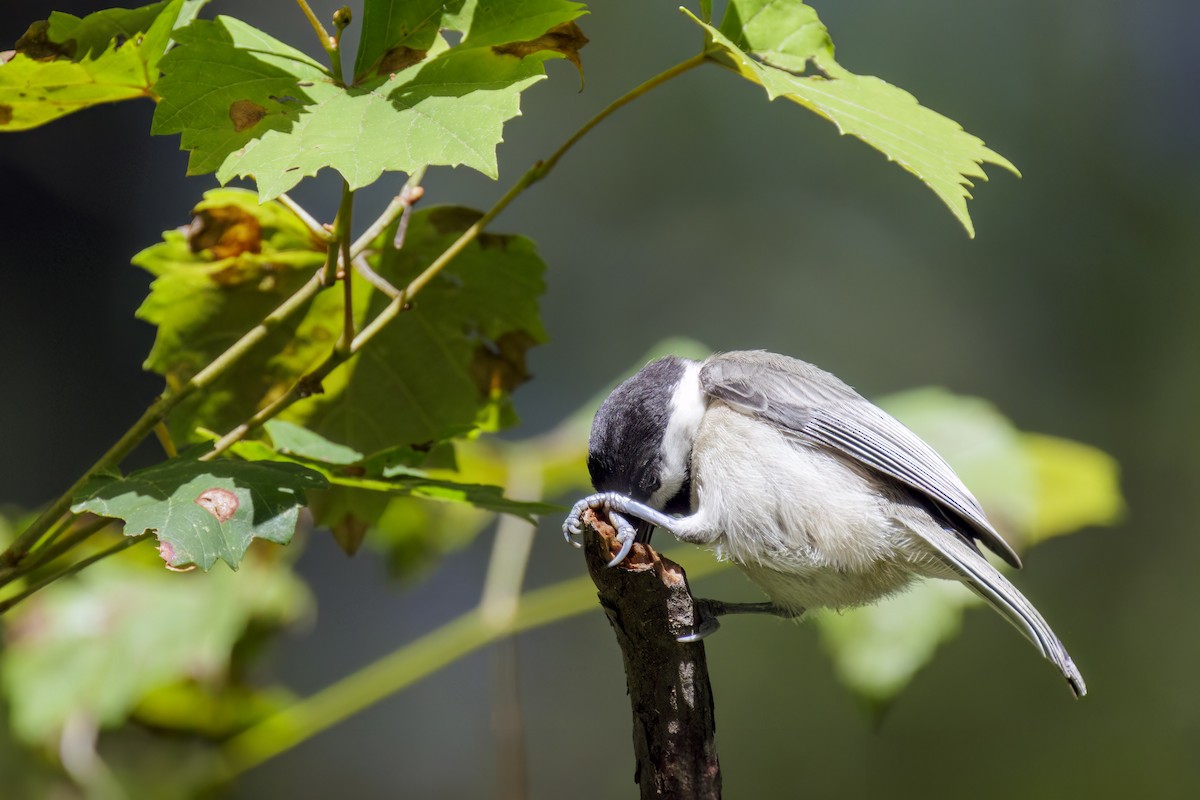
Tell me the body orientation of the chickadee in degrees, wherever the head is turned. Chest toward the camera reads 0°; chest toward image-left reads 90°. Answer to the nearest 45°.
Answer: approximately 90°
